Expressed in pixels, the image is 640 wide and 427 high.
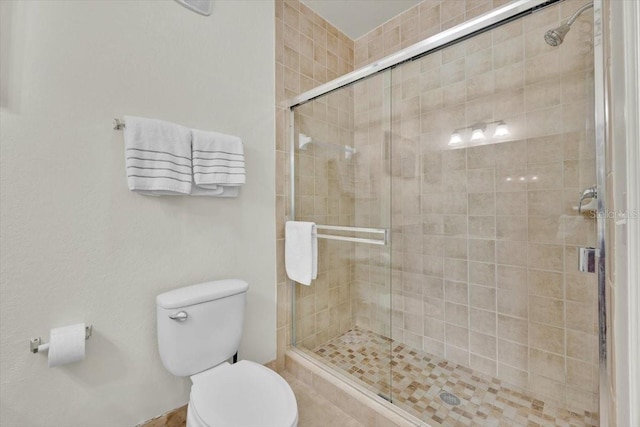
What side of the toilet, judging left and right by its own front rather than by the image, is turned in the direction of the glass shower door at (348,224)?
left

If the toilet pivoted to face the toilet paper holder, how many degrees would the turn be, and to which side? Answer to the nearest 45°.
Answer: approximately 135° to its right

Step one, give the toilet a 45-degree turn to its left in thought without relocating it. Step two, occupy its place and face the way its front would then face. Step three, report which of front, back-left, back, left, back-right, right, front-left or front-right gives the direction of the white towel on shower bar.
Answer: front-left

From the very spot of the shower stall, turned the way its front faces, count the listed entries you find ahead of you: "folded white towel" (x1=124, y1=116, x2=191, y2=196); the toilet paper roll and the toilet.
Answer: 3

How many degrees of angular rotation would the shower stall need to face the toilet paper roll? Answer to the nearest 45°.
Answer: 0° — it already faces it

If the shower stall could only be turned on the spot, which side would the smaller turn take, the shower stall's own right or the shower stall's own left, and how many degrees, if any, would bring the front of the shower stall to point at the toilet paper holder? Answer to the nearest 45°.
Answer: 0° — it already faces it

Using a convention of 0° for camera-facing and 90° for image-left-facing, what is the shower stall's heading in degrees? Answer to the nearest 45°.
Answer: approximately 45°
